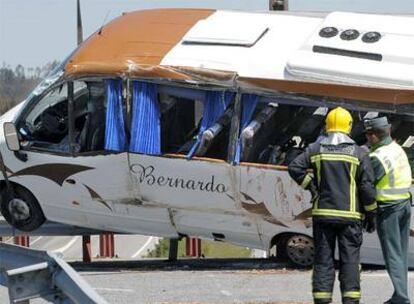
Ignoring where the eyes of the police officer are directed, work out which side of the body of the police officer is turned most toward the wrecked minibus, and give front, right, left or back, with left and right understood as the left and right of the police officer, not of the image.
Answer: front

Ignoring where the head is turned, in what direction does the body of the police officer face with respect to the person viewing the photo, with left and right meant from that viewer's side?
facing away from the viewer and to the left of the viewer

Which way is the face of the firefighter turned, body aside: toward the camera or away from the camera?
away from the camera

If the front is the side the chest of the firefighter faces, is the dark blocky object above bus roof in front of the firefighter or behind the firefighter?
in front

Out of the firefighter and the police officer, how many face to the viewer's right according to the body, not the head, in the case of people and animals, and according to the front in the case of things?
0

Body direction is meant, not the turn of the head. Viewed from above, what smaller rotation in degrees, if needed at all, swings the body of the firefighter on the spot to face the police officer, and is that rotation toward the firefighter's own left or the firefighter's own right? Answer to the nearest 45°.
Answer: approximately 45° to the firefighter's own right

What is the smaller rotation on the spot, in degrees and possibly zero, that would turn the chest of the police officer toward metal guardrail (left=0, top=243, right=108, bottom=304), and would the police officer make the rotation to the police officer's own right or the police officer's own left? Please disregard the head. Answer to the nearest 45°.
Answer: approximately 90° to the police officer's own left

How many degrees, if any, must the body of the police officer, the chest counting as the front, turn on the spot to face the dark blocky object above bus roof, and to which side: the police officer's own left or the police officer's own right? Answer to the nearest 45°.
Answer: approximately 45° to the police officer's own right

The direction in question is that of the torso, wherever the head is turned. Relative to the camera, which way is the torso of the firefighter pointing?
away from the camera
